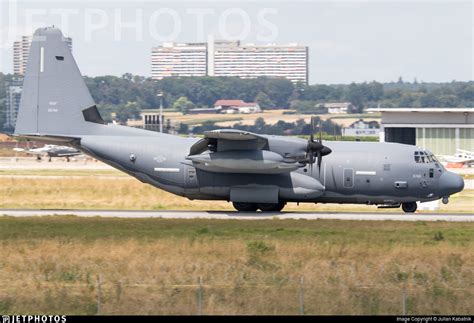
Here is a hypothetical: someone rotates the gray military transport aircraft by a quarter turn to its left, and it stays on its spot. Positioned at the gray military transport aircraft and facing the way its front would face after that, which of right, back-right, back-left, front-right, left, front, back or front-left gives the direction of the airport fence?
back

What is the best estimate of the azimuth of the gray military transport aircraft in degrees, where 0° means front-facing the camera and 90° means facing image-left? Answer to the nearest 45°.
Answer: approximately 270°
